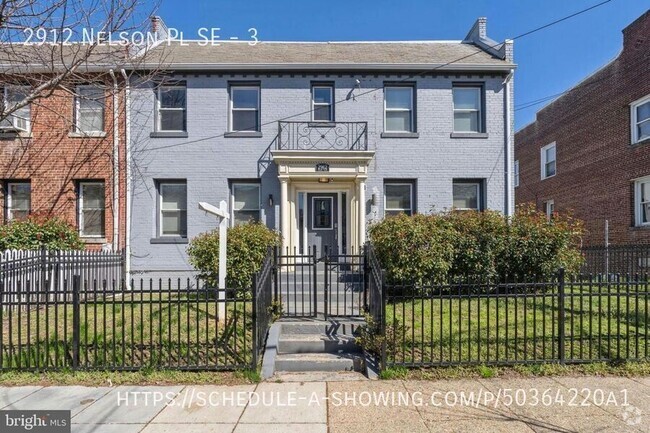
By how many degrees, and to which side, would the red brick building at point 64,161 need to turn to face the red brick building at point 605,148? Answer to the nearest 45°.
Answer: approximately 90° to its left

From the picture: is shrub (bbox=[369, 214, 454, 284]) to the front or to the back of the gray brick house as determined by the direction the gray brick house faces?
to the front

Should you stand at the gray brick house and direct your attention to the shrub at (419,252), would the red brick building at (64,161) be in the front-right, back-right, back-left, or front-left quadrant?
back-right

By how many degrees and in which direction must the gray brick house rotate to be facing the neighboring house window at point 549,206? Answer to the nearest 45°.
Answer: approximately 135° to its left

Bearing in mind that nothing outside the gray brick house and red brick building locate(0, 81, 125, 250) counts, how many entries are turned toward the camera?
2

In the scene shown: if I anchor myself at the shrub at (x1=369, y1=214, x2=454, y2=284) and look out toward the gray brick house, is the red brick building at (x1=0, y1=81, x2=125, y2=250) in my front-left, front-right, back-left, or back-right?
front-left

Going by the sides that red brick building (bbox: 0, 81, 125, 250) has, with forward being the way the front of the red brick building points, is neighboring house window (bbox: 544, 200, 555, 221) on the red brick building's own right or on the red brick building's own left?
on the red brick building's own left

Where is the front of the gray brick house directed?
toward the camera

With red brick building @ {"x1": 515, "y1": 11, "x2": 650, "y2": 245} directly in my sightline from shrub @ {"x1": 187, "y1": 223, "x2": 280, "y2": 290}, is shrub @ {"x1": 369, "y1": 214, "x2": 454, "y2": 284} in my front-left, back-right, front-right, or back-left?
front-right

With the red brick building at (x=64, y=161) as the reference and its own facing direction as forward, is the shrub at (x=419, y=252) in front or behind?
in front
